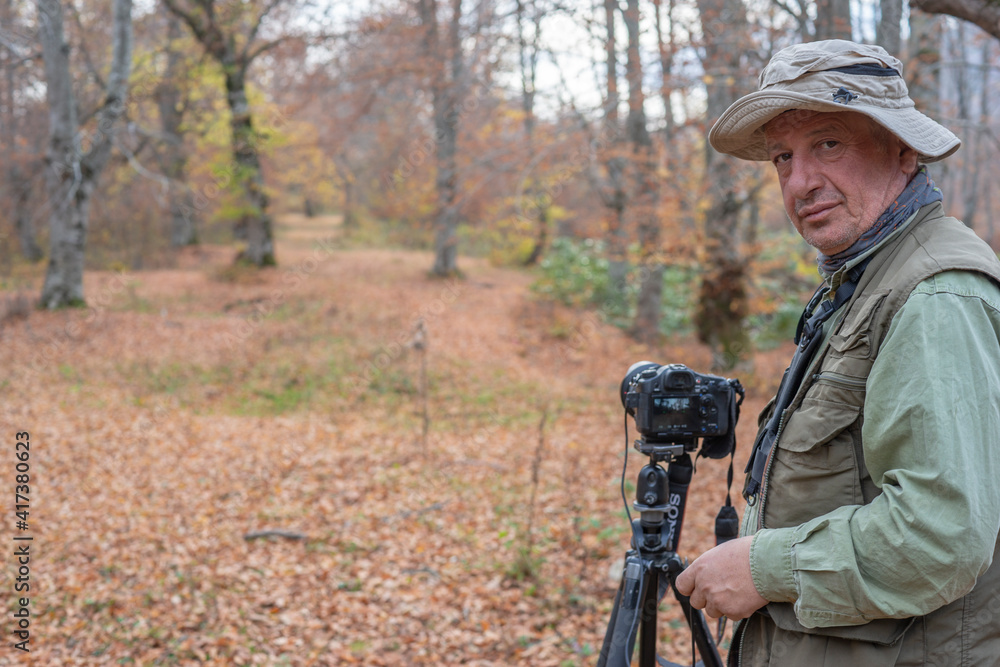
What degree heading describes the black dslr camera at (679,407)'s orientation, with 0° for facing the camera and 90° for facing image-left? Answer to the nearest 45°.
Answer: approximately 135°

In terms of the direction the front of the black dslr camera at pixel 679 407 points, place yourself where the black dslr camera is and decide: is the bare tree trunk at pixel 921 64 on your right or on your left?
on your right

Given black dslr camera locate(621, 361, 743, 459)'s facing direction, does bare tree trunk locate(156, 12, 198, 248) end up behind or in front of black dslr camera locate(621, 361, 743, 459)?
in front

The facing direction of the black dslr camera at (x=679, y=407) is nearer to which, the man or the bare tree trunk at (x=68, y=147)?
the bare tree trunk

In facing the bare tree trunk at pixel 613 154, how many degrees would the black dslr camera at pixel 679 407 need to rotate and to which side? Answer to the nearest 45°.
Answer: approximately 45° to its right

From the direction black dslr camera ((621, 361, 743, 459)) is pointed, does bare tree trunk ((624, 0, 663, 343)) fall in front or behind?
in front
